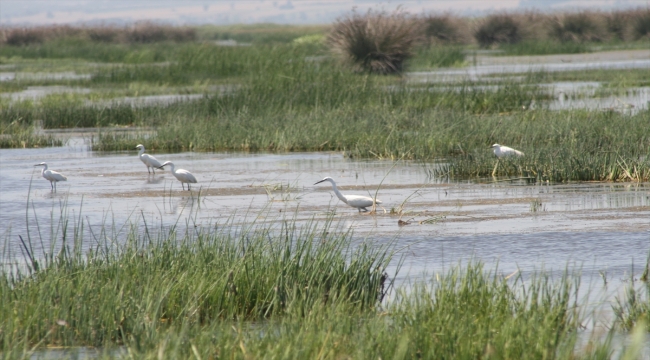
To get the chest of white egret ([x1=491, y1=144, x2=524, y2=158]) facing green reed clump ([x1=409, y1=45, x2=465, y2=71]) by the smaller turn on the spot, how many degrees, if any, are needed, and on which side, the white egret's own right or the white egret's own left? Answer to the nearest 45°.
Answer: approximately 90° to the white egret's own right

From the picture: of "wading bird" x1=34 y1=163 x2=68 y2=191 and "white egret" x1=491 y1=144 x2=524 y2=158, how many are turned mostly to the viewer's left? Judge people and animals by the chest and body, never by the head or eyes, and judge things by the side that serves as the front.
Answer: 2

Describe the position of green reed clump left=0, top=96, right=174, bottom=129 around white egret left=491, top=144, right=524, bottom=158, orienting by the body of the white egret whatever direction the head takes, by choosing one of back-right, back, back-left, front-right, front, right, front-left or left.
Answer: front-right

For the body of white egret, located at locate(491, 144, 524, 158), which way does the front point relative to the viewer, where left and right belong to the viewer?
facing to the left of the viewer

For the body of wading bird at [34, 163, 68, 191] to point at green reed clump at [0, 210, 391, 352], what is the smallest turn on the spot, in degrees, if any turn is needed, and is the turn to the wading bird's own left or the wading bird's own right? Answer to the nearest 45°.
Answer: approximately 90° to the wading bird's own left

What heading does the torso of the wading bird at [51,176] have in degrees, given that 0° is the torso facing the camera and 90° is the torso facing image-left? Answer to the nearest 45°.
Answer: approximately 90°

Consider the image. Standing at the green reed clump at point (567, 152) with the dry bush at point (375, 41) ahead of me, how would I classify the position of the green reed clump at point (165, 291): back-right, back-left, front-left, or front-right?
back-left

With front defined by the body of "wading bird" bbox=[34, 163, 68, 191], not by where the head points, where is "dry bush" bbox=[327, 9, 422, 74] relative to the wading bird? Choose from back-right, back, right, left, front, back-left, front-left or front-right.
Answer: back-right

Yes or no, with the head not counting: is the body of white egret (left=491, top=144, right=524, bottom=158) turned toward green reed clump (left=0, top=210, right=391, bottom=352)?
no

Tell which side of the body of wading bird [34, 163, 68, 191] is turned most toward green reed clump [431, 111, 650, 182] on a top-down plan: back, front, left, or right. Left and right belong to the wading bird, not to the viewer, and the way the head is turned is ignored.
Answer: back

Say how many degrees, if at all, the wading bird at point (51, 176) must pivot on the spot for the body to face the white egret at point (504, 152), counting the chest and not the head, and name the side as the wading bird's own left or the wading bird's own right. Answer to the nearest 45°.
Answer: approximately 180°

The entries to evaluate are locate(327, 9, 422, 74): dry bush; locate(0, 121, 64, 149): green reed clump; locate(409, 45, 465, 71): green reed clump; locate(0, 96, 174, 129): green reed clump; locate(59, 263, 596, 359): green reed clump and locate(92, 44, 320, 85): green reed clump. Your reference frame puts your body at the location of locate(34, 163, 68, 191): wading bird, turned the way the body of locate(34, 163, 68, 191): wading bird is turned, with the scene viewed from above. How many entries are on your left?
1

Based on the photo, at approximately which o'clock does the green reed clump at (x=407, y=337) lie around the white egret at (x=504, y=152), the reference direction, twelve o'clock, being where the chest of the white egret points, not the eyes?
The green reed clump is roughly at 9 o'clock from the white egret.

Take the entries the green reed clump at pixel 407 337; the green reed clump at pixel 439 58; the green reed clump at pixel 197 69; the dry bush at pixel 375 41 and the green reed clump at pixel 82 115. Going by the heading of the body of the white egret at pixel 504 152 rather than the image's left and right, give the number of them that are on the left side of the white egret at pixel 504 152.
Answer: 1

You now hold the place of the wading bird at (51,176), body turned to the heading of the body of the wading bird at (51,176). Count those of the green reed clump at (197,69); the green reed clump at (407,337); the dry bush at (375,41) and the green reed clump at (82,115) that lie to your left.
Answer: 1

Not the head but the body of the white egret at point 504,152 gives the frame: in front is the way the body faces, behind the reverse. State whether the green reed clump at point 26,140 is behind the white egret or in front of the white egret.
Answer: in front
